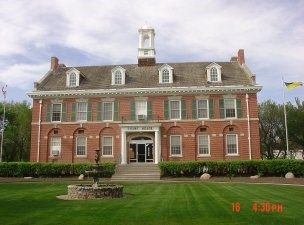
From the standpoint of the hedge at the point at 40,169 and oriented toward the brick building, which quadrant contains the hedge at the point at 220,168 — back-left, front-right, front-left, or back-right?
front-right

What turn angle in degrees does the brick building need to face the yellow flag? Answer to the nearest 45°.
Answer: approximately 90° to its left

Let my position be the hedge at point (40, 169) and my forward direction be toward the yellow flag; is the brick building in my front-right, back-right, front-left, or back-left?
front-left

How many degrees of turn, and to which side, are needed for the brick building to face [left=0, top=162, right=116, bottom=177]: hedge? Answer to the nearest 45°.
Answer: approximately 90° to its right

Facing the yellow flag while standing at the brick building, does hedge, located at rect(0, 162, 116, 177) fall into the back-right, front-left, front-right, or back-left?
back-right

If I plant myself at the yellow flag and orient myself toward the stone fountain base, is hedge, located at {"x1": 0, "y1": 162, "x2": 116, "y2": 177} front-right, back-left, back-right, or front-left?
front-right

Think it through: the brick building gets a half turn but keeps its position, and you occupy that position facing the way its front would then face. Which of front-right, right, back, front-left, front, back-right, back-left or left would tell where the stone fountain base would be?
back

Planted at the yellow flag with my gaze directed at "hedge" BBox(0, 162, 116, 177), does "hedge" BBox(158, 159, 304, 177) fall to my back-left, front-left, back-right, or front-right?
front-left

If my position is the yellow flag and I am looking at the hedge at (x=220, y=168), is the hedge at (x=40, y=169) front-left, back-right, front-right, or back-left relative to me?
front-right

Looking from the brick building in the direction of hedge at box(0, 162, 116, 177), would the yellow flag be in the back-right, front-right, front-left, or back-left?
back-left

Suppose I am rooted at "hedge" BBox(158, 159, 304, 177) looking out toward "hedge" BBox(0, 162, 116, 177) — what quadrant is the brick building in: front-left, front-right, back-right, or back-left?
front-right

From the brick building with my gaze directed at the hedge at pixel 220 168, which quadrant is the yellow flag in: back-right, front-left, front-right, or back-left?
front-left
